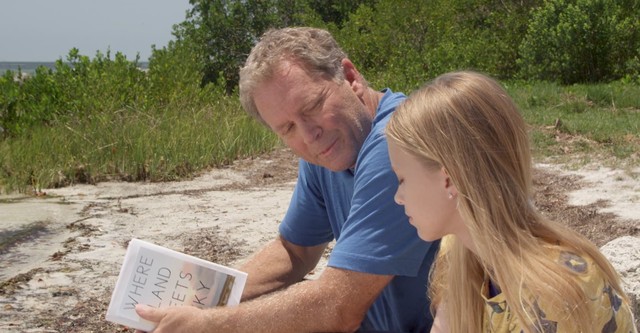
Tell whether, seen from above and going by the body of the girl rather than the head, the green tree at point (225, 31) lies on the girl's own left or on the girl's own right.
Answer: on the girl's own right

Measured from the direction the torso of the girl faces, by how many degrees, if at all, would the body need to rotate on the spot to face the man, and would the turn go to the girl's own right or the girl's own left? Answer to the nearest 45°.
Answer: approximately 45° to the girl's own right

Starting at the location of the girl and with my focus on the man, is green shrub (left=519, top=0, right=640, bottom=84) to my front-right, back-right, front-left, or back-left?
front-right

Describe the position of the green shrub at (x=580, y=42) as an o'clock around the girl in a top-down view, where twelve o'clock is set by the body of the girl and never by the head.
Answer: The green shrub is roughly at 3 o'clock from the girl.

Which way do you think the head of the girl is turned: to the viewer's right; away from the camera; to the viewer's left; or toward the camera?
to the viewer's left

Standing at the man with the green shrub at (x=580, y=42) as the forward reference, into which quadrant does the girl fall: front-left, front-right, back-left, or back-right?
back-right

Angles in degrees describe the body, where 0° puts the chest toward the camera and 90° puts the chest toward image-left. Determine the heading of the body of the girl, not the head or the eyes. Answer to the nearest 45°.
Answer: approximately 90°

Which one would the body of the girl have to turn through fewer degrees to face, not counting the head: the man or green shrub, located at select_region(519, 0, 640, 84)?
the man
